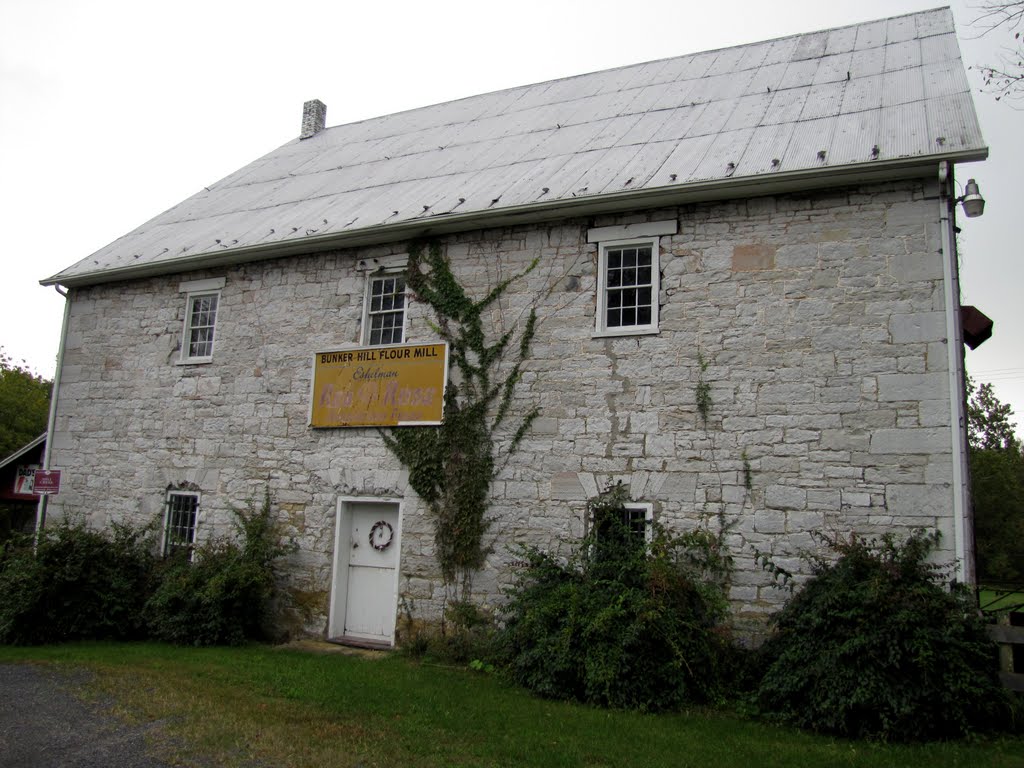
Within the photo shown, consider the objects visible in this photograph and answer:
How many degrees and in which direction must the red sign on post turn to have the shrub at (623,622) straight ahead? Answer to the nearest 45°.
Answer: approximately 45° to its left

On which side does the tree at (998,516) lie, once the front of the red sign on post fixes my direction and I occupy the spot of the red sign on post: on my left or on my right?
on my left

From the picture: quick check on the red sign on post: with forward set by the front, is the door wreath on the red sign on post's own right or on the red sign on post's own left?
on the red sign on post's own left

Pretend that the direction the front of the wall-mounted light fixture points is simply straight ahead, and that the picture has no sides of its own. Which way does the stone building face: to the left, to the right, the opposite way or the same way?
to the right

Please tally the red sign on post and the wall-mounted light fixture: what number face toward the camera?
1

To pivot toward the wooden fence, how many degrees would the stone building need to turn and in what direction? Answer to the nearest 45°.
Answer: approximately 90° to its left

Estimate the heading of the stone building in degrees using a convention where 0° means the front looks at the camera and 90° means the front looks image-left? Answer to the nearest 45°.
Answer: approximately 45°

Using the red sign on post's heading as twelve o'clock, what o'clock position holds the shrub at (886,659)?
The shrub is roughly at 11 o'clock from the red sign on post.

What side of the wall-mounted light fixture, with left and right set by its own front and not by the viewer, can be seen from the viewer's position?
right
